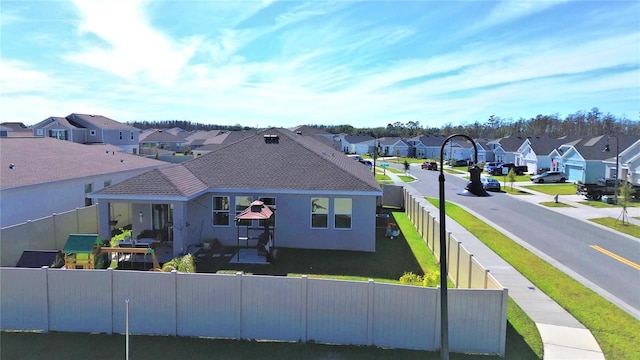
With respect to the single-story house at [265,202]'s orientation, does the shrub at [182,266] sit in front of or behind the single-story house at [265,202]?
behind

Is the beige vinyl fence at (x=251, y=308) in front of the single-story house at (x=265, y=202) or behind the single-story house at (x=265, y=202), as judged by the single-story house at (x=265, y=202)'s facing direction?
behind

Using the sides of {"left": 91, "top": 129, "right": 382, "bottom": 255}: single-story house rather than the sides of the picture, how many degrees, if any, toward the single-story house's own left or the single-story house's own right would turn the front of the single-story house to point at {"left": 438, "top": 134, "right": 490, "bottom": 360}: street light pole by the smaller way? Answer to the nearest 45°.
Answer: approximately 180°

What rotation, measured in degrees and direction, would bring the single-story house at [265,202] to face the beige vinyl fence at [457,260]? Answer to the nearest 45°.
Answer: approximately 135° to its right

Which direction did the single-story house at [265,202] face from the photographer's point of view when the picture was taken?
facing away from the viewer

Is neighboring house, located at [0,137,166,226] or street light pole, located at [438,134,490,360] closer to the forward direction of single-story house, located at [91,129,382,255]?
the neighboring house
